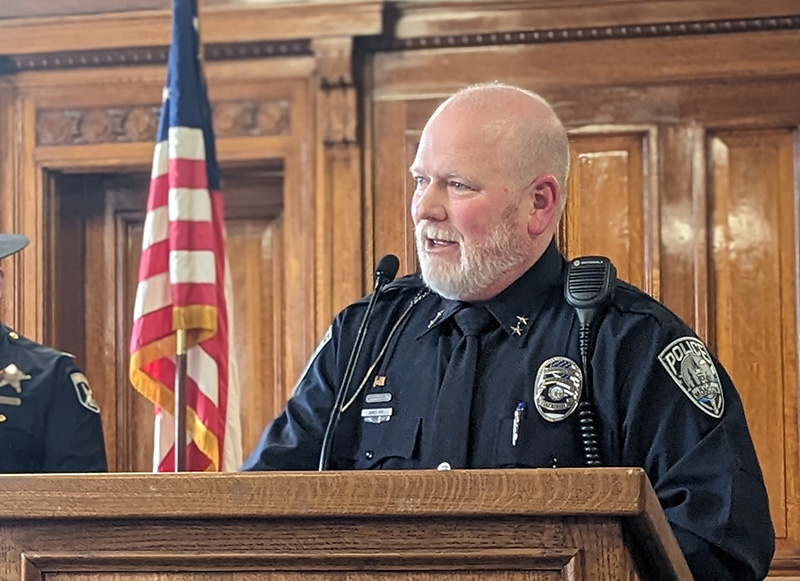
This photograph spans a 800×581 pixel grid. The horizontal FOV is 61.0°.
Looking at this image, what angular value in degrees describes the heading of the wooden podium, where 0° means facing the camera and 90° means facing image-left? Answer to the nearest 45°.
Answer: approximately 0°

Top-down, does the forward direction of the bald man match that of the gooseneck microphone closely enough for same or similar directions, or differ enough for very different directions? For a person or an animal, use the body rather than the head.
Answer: very different directions

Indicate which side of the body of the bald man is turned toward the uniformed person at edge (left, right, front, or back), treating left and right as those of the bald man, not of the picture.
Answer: right

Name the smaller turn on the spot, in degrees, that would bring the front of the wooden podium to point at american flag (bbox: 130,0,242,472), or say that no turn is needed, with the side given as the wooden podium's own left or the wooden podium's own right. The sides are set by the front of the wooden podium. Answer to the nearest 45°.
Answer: approximately 180°

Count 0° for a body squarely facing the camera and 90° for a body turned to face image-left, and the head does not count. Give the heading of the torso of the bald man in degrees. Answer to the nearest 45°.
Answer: approximately 45°
